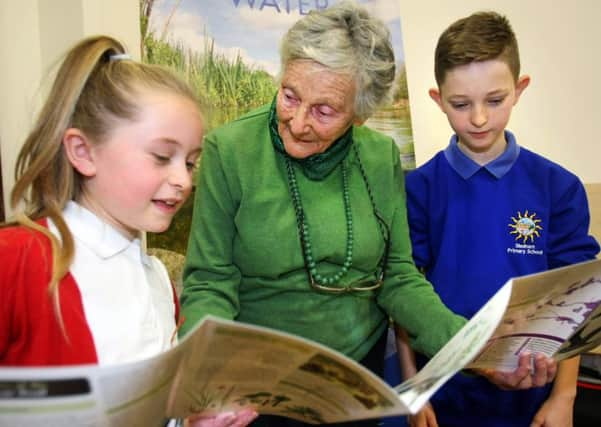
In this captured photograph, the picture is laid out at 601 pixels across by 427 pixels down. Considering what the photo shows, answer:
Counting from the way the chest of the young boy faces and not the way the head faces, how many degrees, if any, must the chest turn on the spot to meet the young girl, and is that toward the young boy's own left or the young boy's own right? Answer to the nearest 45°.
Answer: approximately 45° to the young boy's own right

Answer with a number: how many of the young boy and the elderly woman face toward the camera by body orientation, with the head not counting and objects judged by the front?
2

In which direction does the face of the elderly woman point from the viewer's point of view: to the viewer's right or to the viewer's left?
to the viewer's left

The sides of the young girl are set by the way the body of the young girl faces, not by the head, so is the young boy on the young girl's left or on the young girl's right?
on the young girl's left

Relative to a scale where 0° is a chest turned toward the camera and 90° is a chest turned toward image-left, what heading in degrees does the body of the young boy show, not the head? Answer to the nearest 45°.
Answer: approximately 0°

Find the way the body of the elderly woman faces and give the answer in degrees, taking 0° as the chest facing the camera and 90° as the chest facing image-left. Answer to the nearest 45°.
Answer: approximately 0°

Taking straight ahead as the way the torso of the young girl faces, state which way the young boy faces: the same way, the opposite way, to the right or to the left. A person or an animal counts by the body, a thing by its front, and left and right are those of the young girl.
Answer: to the right

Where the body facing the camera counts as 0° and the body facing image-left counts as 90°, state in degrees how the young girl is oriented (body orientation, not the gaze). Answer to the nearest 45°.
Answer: approximately 315°
